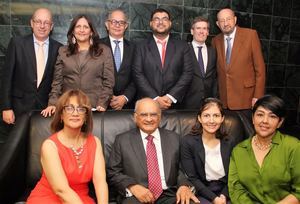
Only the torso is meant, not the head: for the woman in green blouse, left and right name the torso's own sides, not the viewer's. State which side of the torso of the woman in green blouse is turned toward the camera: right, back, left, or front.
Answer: front

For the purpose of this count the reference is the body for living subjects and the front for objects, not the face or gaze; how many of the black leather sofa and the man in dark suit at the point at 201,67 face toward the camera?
2

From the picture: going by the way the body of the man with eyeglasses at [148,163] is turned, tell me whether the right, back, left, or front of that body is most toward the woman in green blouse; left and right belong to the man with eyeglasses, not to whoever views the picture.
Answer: left

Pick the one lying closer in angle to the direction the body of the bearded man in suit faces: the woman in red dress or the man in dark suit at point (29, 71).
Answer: the woman in red dress

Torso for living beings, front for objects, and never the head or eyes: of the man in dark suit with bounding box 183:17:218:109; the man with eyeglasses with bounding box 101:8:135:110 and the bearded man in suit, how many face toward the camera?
3

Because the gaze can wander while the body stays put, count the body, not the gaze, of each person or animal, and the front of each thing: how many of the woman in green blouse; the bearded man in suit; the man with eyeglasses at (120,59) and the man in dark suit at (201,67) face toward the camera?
4

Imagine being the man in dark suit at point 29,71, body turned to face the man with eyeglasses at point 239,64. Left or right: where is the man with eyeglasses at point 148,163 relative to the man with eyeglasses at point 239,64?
right

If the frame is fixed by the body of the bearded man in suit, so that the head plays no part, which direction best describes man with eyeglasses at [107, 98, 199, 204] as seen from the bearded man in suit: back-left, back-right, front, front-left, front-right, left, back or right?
front

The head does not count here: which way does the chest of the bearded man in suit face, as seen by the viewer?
toward the camera

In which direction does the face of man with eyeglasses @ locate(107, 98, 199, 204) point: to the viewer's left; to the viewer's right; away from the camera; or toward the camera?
toward the camera

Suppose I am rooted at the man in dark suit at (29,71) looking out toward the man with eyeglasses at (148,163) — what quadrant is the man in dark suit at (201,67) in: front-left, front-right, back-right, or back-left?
front-left

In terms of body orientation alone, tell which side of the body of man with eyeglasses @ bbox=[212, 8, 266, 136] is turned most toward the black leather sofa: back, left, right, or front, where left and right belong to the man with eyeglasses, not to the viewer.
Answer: front

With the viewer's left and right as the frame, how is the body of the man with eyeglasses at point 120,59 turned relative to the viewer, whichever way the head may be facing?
facing the viewer

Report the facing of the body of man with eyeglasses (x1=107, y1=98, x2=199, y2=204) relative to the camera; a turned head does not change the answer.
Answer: toward the camera

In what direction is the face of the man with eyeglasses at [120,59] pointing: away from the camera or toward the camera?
toward the camera

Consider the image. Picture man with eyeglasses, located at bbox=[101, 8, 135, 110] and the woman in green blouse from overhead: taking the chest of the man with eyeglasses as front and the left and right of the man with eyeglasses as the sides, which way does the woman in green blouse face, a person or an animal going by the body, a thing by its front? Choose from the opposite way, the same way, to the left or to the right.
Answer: the same way

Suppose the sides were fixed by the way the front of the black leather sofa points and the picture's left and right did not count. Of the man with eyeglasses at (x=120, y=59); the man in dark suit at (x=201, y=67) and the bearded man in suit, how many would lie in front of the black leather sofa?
0

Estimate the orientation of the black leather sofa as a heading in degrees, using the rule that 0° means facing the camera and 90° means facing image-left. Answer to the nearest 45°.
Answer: approximately 0°
